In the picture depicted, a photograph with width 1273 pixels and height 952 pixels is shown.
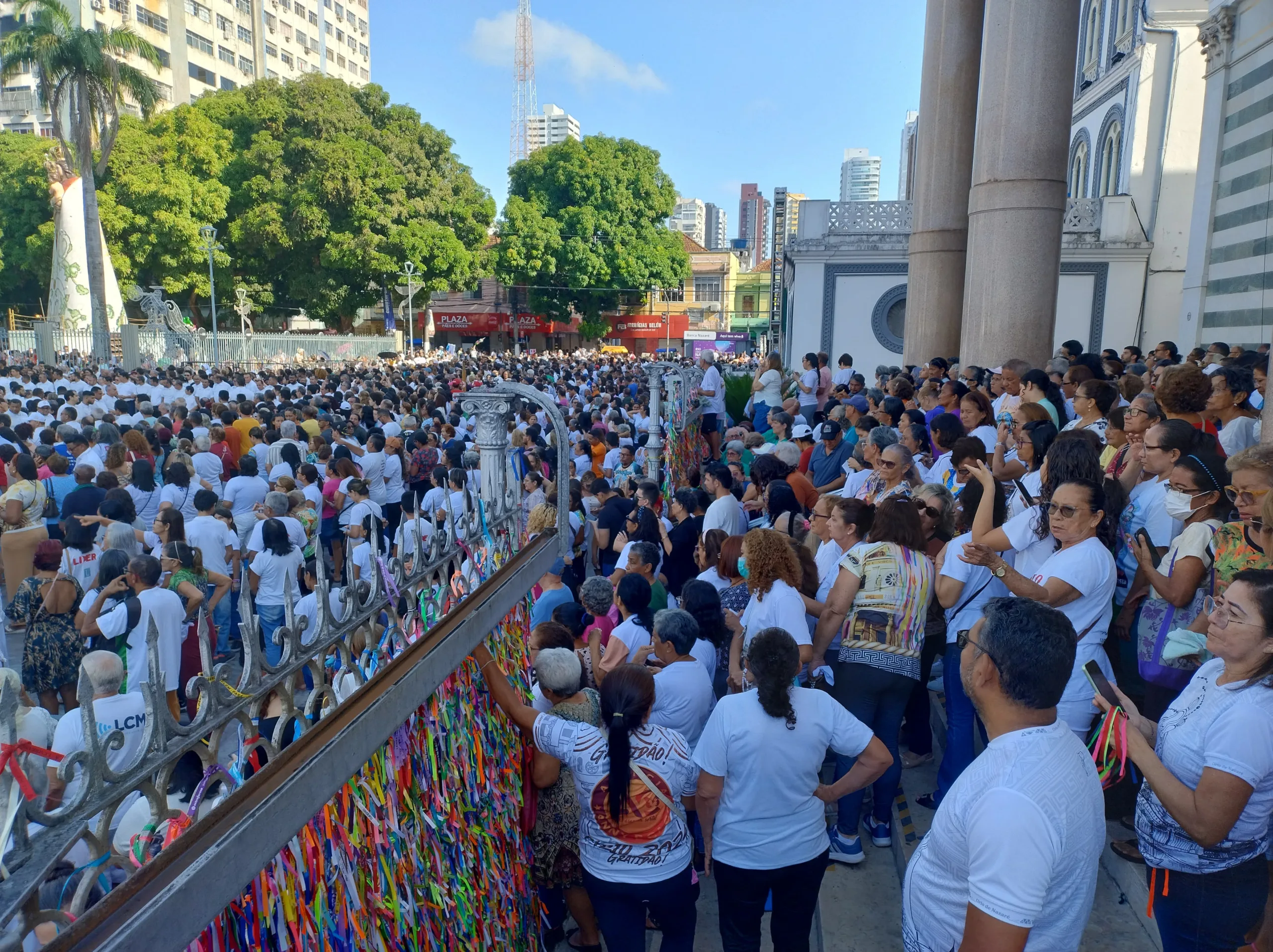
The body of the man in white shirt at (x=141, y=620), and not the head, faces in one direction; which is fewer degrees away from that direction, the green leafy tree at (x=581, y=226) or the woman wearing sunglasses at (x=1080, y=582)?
the green leafy tree

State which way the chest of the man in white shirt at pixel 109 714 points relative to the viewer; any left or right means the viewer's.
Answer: facing away from the viewer

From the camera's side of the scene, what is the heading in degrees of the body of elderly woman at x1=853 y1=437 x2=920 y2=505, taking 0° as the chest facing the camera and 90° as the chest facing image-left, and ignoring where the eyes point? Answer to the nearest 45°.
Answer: approximately 45°

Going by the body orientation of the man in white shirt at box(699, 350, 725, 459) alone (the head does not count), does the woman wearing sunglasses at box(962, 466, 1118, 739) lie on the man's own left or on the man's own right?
on the man's own left

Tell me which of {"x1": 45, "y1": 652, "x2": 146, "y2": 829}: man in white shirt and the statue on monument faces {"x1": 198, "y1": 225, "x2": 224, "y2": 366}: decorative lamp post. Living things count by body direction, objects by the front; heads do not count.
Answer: the man in white shirt

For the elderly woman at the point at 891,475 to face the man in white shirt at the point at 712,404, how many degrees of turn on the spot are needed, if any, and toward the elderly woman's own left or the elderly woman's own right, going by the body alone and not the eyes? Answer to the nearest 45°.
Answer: approximately 135° to the elderly woman's own right

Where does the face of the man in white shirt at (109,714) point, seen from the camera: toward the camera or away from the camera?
away from the camera

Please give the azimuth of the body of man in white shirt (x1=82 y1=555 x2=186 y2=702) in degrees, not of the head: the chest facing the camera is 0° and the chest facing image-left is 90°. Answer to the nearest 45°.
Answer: approximately 135°

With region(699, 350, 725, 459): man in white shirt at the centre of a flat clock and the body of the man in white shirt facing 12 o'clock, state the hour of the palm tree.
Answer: The palm tree is roughly at 1 o'clock from the man in white shirt.

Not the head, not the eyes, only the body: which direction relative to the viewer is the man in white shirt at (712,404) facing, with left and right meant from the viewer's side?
facing to the left of the viewer

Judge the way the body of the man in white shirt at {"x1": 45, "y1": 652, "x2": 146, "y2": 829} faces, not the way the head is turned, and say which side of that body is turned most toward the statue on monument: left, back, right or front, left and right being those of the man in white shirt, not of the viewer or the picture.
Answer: front

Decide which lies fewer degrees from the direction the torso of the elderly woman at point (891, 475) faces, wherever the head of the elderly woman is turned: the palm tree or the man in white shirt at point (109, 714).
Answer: the man in white shirt
